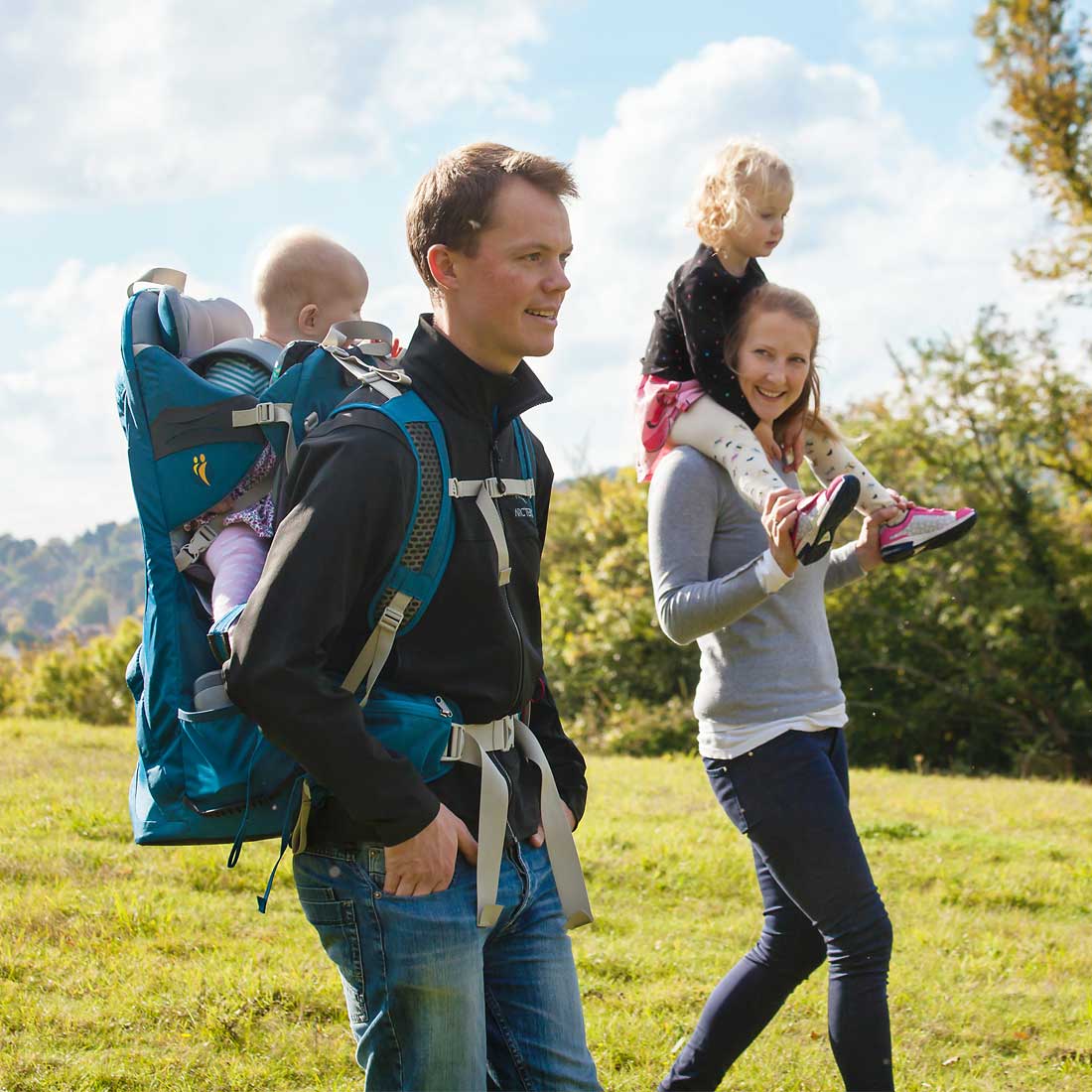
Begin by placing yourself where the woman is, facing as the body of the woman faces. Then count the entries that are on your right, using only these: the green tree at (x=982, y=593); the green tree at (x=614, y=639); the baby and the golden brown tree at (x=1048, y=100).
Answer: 1

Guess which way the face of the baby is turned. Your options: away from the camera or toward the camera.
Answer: away from the camera

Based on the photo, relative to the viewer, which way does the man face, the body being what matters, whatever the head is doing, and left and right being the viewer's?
facing the viewer and to the right of the viewer

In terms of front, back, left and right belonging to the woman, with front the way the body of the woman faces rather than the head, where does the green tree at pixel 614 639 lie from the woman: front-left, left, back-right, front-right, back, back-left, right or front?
back-left

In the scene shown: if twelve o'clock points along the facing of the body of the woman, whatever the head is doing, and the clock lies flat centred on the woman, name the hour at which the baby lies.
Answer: The baby is roughly at 3 o'clock from the woman.

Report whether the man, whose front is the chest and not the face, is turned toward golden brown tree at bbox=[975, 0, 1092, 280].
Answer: no

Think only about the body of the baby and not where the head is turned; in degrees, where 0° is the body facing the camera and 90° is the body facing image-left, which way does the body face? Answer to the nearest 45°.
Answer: approximately 270°

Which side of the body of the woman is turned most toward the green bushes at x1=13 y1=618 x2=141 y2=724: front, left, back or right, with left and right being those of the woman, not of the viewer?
back

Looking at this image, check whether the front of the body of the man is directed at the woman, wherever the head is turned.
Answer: no

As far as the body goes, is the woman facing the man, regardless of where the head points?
no

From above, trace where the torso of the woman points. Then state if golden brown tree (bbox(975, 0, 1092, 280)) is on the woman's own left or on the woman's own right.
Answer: on the woman's own left

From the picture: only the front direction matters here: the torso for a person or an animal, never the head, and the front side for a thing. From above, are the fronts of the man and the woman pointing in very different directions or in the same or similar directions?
same or similar directions

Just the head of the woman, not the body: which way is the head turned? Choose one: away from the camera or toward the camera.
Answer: toward the camera

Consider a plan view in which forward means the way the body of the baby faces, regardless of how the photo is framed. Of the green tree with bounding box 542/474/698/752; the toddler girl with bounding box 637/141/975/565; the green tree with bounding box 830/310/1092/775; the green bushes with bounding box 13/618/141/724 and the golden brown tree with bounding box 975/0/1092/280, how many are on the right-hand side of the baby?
0

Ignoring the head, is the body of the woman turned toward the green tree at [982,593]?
no

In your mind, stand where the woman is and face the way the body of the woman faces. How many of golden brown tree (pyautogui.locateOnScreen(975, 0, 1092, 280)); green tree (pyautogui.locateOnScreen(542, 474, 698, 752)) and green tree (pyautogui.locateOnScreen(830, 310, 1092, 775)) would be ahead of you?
0

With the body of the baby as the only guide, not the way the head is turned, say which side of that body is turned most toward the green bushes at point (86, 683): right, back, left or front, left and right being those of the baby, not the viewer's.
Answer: left

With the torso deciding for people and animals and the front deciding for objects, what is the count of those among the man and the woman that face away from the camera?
0
